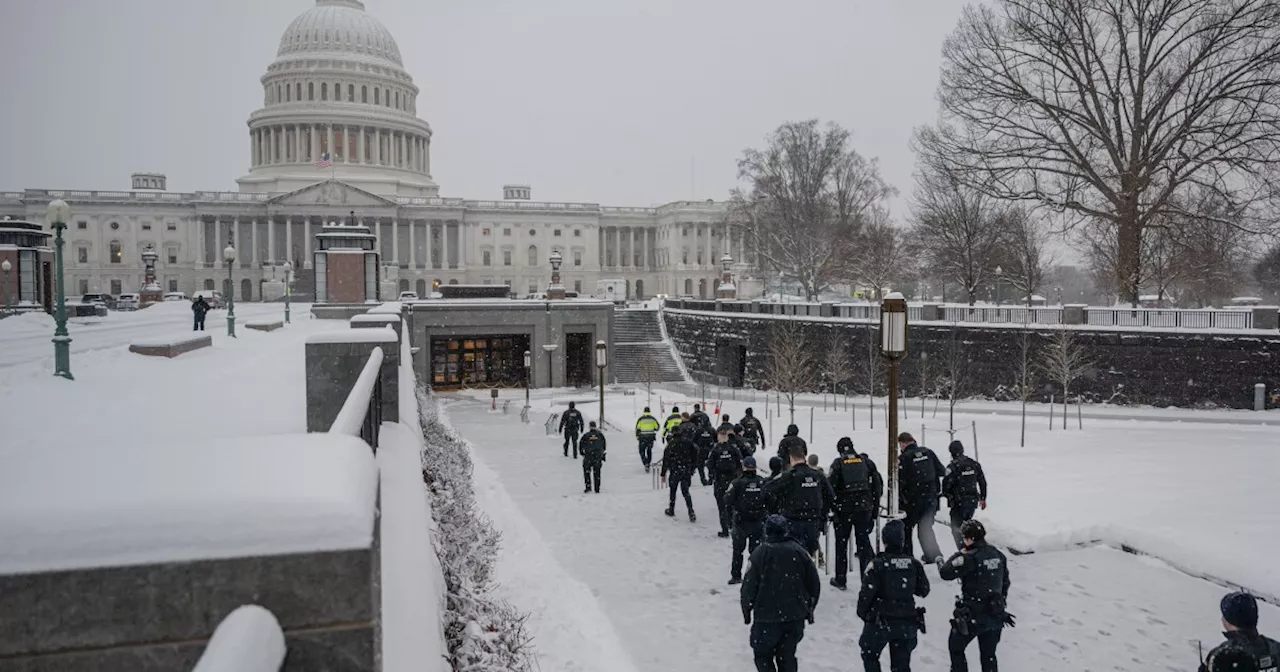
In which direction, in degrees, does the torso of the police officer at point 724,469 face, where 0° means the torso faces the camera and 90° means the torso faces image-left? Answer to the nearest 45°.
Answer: approximately 180°

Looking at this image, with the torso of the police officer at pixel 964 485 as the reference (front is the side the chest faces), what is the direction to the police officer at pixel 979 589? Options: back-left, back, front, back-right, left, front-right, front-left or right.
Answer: back-left

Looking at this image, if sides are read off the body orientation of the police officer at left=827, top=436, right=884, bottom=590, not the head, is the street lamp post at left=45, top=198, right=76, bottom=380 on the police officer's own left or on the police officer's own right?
on the police officer's own left

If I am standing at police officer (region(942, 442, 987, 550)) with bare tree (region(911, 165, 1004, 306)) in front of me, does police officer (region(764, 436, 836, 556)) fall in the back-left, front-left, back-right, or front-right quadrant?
back-left

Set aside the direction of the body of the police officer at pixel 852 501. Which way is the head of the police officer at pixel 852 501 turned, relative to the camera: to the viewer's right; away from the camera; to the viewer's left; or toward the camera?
away from the camera

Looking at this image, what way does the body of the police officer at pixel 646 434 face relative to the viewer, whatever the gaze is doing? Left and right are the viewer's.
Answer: facing away from the viewer

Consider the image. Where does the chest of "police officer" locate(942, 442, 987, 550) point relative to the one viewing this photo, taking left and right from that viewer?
facing away from the viewer and to the left of the viewer

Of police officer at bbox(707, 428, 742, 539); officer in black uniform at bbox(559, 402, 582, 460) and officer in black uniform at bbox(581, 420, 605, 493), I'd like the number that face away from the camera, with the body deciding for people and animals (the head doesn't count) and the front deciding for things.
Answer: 3

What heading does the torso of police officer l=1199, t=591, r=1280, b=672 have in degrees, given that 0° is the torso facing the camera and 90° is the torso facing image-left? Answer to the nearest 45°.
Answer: approximately 135°

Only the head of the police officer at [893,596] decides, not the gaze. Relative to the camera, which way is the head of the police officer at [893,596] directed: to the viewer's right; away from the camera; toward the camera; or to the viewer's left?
away from the camera

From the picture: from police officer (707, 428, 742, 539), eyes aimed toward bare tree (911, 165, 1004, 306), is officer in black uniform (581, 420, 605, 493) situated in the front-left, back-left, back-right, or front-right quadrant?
front-left

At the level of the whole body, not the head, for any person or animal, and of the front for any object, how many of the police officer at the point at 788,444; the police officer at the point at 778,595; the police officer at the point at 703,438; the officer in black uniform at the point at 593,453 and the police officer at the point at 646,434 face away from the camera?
5

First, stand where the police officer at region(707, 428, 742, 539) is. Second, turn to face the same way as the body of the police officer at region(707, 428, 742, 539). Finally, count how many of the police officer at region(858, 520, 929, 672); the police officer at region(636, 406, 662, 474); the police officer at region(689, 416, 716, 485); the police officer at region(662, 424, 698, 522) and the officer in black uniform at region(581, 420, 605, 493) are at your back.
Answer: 1

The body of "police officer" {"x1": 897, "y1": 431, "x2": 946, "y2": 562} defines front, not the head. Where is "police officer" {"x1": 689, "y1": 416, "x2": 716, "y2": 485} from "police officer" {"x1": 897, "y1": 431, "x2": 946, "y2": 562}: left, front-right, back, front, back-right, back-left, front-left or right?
front

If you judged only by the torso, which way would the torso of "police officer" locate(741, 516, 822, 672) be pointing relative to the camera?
away from the camera

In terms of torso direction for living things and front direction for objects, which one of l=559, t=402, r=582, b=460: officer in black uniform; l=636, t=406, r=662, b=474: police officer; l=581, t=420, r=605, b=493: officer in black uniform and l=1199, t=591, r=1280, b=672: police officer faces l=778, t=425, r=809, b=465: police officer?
l=1199, t=591, r=1280, b=672: police officer

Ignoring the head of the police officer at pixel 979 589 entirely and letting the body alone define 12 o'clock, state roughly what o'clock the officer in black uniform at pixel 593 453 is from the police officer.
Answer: The officer in black uniform is roughly at 12 o'clock from the police officer.

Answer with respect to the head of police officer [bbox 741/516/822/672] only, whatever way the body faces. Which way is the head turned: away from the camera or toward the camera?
away from the camera

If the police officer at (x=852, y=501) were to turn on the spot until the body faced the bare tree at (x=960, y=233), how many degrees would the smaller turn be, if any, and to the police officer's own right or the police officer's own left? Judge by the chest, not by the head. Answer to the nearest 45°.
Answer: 0° — they already face it
